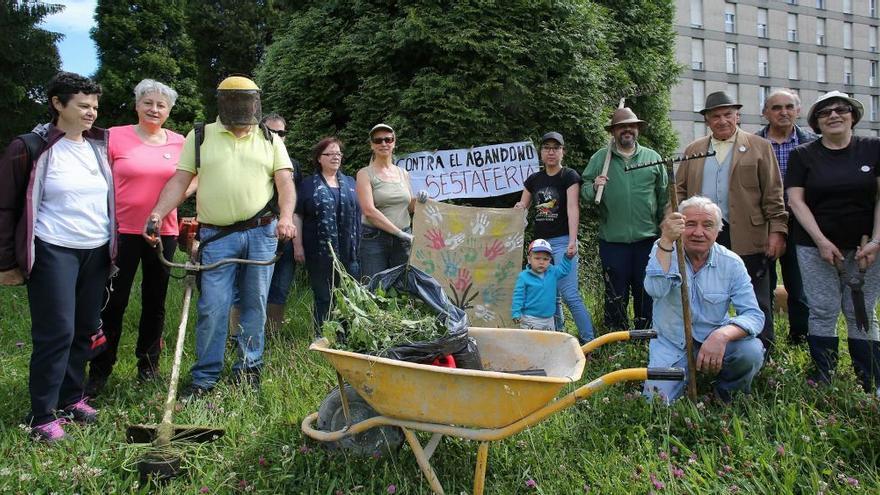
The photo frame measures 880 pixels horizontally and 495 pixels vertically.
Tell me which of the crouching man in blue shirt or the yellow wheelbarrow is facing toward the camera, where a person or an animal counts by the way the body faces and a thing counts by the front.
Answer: the crouching man in blue shirt

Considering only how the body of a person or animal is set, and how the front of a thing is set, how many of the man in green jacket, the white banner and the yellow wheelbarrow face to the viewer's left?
1

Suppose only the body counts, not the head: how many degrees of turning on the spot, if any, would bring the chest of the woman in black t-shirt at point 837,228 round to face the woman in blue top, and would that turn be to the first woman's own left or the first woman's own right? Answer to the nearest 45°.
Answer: approximately 90° to the first woman's own right

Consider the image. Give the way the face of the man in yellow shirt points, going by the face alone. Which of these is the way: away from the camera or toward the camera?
toward the camera

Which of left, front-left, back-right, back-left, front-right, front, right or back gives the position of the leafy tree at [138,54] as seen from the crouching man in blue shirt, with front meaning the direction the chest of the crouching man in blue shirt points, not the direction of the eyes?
back-right

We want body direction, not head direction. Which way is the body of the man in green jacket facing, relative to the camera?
toward the camera

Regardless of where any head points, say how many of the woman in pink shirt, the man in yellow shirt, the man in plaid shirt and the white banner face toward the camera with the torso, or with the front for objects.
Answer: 4

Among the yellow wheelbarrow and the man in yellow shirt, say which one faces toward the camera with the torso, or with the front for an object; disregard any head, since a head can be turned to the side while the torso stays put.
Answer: the man in yellow shirt

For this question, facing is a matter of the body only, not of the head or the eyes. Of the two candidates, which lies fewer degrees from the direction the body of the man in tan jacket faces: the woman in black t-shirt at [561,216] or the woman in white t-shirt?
the woman in white t-shirt

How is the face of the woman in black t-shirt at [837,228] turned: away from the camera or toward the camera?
toward the camera

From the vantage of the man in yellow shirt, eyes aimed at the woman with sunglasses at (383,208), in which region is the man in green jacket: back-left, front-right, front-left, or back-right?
front-right

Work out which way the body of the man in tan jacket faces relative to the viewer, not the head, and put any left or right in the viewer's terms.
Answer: facing the viewer

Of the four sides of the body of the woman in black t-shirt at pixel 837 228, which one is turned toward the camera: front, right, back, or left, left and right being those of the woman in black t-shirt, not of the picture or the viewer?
front

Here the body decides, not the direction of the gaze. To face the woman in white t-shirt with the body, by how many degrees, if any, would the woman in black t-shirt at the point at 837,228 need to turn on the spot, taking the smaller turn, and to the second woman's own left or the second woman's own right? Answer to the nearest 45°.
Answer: approximately 45° to the second woman's own right

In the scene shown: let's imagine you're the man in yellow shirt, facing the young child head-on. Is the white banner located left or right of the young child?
left

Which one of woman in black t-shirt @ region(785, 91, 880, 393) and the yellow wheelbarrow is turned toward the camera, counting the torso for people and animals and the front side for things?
the woman in black t-shirt

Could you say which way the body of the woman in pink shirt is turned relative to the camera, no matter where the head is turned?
toward the camera

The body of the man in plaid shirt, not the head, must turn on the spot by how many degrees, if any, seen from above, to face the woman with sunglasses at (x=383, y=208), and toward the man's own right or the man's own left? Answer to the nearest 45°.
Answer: approximately 90° to the man's own right
